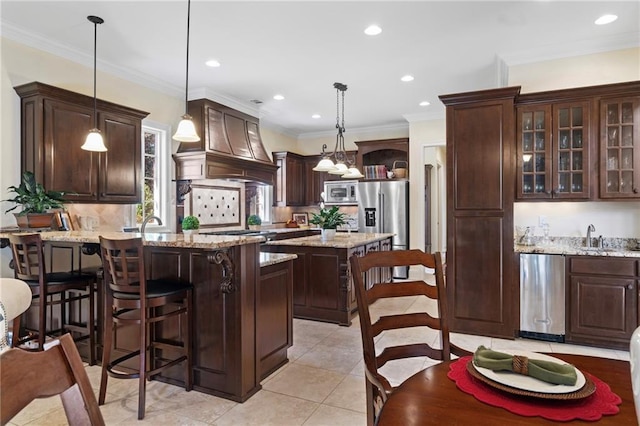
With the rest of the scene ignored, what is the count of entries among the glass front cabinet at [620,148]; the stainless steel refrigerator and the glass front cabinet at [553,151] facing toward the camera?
3

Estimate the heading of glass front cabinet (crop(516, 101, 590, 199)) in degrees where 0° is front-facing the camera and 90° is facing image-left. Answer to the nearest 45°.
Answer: approximately 0°

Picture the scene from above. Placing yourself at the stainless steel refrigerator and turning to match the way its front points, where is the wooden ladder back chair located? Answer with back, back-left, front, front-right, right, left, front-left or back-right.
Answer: front

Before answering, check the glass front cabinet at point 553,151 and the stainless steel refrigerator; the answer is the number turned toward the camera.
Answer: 2

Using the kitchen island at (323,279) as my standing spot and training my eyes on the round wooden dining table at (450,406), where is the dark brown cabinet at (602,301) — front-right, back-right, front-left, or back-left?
front-left

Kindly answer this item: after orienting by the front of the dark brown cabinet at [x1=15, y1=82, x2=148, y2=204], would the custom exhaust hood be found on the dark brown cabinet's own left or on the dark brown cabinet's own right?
on the dark brown cabinet's own left

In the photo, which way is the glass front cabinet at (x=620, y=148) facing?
toward the camera

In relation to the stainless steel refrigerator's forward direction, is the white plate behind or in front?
in front

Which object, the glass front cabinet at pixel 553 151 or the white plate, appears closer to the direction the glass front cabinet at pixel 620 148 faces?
the white plate

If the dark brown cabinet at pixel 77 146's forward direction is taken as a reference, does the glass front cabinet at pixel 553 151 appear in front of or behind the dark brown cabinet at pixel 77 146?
in front

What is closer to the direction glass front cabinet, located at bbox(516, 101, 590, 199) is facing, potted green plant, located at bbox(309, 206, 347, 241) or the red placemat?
the red placemat
